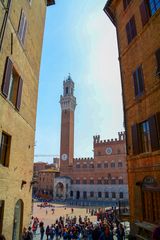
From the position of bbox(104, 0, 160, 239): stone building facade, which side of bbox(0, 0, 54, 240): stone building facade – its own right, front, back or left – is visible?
front

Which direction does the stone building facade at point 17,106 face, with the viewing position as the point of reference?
facing to the right of the viewer
